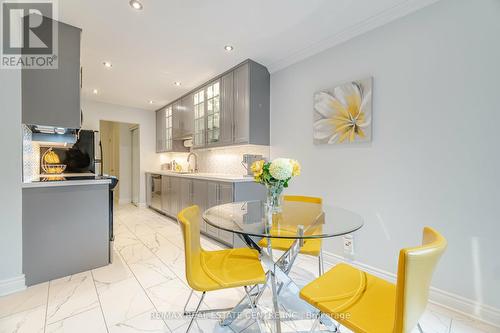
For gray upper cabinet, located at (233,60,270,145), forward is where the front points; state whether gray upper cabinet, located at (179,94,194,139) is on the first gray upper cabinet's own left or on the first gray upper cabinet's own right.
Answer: on the first gray upper cabinet's own right

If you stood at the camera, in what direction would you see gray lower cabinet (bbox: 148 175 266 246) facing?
facing the viewer and to the left of the viewer

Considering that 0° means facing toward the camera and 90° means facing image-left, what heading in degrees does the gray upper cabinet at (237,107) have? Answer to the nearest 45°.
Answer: approximately 45°

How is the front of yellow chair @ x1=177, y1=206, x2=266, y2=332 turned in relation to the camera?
facing to the right of the viewer

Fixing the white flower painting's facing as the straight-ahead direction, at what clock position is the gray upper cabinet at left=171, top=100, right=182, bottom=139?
The gray upper cabinet is roughly at 2 o'clock from the white flower painting.

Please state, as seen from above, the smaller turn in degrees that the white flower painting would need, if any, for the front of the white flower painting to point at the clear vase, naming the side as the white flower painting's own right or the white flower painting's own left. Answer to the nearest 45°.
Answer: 0° — it already faces it

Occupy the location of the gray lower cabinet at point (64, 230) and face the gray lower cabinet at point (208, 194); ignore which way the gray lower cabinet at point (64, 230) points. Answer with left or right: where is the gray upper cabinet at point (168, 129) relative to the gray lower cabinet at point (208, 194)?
left

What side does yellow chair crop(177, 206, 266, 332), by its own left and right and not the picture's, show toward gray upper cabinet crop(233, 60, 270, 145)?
left

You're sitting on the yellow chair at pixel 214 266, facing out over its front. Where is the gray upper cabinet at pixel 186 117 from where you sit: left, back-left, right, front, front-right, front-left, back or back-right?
left

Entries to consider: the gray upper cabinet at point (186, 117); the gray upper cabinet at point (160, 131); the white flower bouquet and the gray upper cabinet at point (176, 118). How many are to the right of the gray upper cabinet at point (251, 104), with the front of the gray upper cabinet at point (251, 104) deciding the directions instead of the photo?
3

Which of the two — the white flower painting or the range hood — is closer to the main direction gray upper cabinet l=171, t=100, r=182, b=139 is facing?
the range hood

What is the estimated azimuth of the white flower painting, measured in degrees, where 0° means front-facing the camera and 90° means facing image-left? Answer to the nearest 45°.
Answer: approximately 45°

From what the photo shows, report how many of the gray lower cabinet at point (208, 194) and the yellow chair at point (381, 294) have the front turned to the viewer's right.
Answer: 0

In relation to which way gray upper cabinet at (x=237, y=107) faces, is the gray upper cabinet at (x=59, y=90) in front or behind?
in front

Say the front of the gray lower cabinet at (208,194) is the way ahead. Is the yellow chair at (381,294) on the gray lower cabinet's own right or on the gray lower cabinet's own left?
on the gray lower cabinet's own left

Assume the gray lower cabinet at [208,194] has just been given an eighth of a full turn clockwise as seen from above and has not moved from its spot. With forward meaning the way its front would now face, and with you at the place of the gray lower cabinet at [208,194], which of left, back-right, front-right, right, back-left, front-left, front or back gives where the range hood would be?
front

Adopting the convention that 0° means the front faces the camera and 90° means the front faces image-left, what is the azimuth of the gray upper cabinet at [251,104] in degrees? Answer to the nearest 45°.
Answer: approximately 45°

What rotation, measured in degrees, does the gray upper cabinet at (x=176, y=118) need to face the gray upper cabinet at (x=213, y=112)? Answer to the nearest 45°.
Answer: approximately 135° to its left
